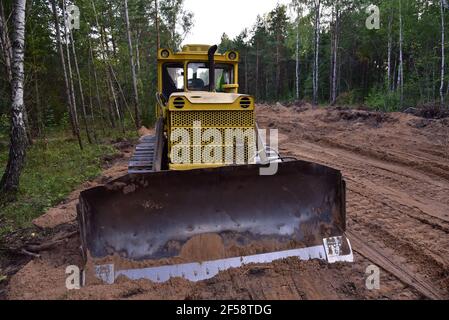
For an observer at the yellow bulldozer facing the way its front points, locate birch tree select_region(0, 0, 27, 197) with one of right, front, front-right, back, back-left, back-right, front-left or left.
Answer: back-right

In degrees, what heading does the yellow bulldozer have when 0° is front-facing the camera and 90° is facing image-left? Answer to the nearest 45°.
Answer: approximately 0°
